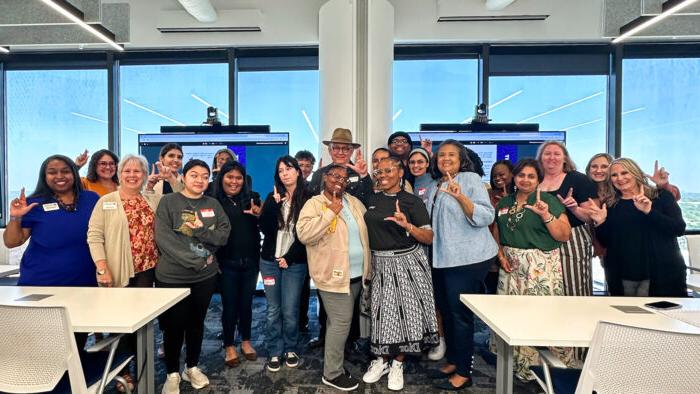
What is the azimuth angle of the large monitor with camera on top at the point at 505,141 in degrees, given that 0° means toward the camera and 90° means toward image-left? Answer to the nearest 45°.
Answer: approximately 0°

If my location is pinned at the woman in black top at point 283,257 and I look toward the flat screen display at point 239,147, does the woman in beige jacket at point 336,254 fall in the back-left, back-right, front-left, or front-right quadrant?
back-right

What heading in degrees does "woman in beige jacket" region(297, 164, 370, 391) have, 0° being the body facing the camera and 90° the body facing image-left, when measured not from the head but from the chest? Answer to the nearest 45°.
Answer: approximately 315°

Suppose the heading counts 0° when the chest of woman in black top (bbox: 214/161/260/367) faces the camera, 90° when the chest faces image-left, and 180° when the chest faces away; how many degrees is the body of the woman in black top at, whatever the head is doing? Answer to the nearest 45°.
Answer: approximately 0°
